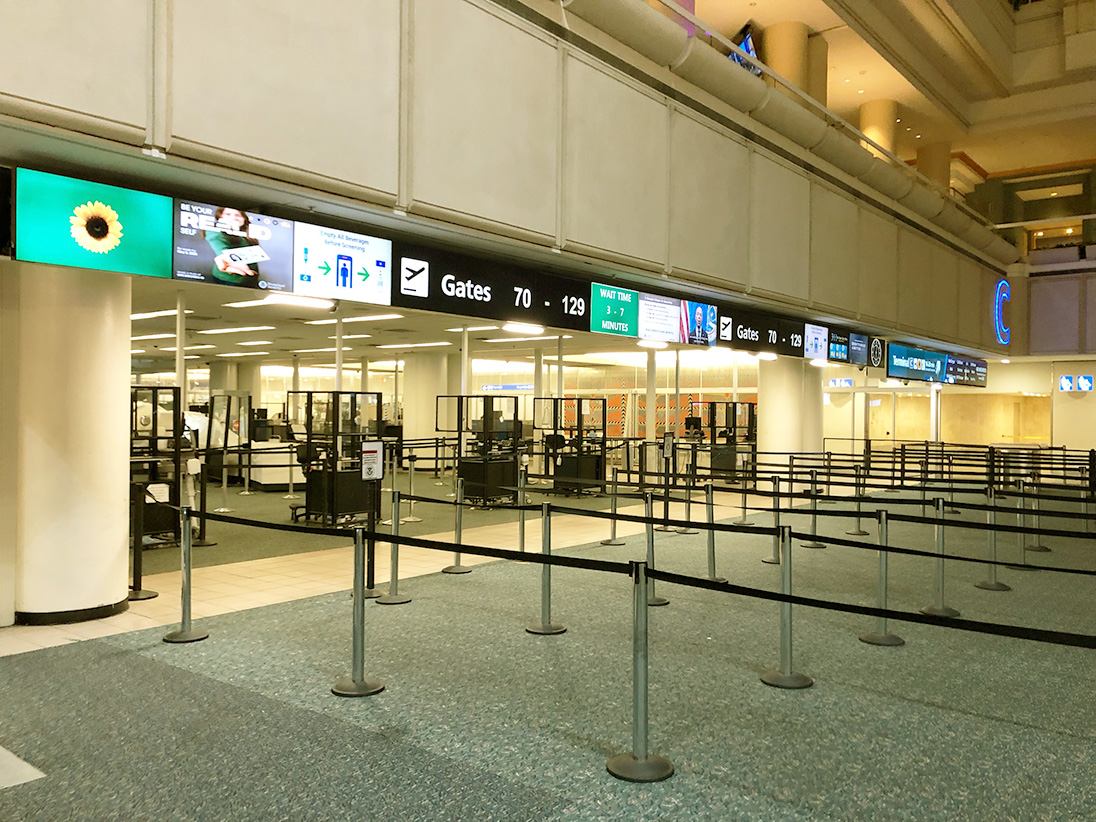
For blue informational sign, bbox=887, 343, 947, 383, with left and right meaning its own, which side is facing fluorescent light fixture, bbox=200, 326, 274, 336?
right

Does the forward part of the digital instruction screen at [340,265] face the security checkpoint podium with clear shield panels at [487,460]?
no

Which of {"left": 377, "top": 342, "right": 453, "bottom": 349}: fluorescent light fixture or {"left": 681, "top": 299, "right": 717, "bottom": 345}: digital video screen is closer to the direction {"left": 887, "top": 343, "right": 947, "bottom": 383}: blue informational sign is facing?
the digital video screen

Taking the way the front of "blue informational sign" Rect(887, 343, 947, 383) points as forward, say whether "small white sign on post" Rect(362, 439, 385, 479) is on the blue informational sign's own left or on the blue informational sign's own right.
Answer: on the blue informational sign's own right

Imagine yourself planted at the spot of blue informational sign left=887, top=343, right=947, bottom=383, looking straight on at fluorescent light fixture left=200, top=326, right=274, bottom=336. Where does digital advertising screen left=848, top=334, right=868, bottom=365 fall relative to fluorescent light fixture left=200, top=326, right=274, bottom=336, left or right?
left

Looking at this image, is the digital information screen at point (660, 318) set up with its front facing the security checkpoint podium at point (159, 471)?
no

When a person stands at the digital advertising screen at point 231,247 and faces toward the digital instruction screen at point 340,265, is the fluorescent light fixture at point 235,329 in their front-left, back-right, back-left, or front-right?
front-left

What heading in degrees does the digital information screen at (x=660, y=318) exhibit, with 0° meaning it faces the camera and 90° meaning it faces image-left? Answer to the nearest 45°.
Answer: approximately 315°

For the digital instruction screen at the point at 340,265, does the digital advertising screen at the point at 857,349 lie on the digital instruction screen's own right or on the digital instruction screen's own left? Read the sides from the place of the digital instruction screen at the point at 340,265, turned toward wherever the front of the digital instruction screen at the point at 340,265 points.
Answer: on the digital instruction screen's own left

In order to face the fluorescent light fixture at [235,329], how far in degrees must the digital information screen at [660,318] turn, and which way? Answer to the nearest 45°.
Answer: approximately 180°

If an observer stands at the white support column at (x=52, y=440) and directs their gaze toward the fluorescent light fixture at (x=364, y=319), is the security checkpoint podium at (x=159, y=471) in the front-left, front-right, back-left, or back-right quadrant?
front-left

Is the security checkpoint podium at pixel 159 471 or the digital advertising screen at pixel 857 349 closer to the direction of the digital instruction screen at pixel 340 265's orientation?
the digital advertising screen

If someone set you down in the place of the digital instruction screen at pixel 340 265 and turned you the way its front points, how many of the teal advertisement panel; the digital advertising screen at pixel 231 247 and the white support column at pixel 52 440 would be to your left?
0

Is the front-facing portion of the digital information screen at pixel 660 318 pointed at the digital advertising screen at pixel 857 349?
no

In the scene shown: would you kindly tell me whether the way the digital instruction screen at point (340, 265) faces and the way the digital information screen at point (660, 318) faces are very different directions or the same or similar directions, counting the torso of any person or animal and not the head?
same or similar directions

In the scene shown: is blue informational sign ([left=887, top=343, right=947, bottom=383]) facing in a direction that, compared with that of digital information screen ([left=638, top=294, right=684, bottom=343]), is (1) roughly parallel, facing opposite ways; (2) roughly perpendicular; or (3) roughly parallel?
roughly parallel

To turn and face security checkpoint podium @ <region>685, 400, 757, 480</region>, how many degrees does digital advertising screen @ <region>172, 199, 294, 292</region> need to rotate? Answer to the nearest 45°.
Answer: approximately 90° to its left

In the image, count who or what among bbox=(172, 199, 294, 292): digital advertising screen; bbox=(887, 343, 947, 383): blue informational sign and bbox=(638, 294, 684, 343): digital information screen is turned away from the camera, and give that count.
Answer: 0

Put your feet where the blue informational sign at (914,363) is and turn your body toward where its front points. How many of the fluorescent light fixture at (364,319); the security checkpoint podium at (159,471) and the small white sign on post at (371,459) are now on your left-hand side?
0

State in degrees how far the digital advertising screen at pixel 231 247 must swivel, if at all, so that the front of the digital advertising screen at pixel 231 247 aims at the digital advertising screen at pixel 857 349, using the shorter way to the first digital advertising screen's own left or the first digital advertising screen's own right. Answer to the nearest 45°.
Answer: approximately 90° to the first digital advertising screen's own left

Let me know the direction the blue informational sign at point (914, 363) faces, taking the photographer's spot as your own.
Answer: facing the viewer and to the right of the viewer

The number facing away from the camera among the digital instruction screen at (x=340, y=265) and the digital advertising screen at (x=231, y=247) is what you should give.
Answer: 0
